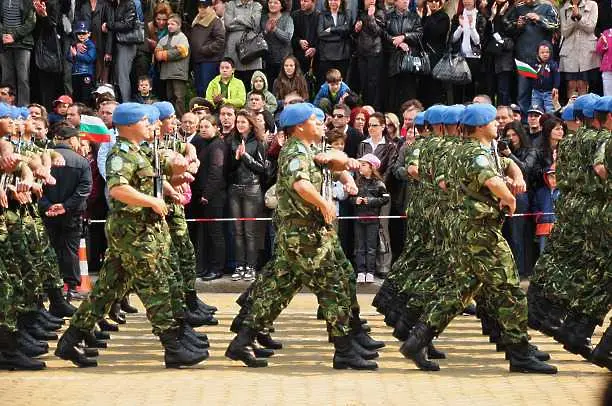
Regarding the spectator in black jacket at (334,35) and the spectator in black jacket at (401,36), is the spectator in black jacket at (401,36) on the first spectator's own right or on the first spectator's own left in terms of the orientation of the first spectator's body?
on the first spectator's own left

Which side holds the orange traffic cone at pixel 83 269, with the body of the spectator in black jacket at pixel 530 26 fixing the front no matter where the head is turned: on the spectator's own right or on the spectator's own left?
on the spectator's own right

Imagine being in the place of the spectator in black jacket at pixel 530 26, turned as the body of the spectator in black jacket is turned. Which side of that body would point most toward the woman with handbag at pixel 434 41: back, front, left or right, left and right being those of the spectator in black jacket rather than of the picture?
right

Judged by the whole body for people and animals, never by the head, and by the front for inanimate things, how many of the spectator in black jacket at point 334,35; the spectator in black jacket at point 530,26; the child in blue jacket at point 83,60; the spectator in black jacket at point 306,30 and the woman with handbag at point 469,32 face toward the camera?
5

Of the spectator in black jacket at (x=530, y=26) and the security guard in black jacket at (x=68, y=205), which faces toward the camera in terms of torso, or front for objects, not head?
the spectator in black jacket at (x=530, y=26)

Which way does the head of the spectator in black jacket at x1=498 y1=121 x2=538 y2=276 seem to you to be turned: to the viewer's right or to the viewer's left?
to the viewer's left

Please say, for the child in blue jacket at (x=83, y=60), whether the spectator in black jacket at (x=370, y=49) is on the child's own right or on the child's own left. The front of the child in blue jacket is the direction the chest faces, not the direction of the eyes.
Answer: on the child's own left

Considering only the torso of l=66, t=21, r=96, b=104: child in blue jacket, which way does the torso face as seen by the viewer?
toward the camera

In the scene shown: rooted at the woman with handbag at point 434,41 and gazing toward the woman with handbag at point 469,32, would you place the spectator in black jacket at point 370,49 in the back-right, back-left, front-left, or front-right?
back-right

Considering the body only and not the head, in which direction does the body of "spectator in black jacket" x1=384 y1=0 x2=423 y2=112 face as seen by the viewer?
toward the camera

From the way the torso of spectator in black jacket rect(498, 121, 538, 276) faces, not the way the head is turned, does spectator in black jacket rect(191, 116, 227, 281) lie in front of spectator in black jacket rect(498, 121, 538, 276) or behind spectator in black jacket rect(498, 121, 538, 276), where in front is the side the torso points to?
in front
